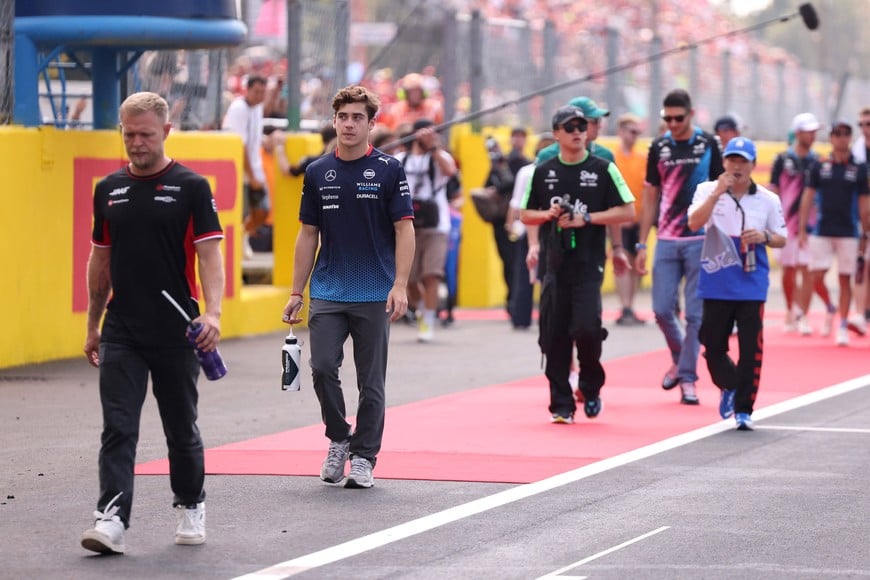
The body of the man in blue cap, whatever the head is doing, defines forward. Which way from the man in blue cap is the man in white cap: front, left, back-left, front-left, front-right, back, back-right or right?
back

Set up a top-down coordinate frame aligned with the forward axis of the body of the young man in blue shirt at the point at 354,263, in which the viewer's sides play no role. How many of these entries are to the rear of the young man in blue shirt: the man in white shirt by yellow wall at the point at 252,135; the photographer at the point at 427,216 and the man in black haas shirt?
2

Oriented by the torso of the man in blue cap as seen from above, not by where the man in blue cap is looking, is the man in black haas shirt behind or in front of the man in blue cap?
in front

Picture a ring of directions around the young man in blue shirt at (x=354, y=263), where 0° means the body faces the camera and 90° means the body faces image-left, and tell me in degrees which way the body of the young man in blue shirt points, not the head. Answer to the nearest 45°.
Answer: approximately 0°

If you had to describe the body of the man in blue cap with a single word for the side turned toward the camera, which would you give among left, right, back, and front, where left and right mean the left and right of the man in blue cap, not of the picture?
front

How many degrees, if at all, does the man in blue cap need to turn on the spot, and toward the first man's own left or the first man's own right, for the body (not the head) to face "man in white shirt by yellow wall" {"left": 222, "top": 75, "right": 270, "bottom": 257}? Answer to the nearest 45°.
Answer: approximately 135° to the first man's own right

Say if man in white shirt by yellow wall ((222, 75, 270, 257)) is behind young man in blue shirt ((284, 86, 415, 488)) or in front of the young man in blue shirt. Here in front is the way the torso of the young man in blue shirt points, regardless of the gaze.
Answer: behind

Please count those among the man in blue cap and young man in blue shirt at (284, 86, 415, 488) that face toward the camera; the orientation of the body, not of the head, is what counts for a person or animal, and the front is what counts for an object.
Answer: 2

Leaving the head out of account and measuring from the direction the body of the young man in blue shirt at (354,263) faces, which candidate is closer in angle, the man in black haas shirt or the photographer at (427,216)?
the man in black haas shirt

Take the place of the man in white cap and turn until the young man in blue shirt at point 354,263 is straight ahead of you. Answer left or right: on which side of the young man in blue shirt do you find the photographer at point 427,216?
right

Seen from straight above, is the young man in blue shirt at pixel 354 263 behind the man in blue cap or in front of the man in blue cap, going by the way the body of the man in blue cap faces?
in front
